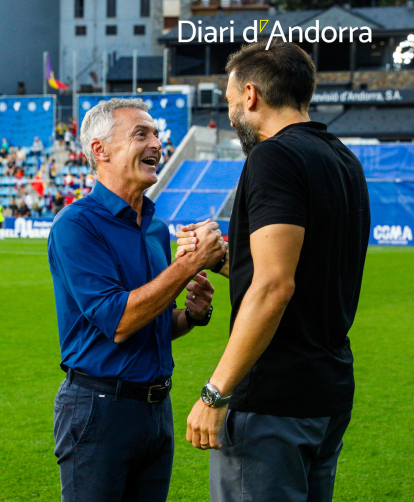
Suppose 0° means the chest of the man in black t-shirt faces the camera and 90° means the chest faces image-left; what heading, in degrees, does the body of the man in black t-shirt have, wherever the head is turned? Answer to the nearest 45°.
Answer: approximately 135°

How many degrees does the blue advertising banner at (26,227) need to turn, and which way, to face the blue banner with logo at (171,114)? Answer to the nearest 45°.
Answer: approximately 135° to its left

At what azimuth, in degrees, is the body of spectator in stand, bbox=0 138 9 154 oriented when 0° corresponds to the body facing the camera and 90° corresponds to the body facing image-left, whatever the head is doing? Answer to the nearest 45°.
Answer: approximately 0°

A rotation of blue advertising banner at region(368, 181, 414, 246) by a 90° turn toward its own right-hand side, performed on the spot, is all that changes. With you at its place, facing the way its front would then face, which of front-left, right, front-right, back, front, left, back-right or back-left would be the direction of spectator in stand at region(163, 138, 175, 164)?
front-right

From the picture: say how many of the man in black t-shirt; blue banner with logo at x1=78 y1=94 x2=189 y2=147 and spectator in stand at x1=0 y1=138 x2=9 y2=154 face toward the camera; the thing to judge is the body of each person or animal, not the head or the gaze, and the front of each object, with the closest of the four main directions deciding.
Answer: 2

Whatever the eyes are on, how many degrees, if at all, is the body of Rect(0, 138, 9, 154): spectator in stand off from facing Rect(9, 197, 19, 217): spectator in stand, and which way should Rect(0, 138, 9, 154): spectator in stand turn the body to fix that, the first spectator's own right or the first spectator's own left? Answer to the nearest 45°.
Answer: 0° — they already face them

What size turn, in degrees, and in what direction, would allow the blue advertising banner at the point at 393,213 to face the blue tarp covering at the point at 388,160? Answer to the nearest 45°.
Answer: approximately 180°

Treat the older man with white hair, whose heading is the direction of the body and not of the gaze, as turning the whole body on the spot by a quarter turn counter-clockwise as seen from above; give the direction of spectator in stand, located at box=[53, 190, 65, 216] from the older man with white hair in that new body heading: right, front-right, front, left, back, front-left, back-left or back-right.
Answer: front-left

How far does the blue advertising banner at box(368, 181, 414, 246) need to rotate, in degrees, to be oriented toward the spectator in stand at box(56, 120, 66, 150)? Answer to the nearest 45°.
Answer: approximately 135° to its right
